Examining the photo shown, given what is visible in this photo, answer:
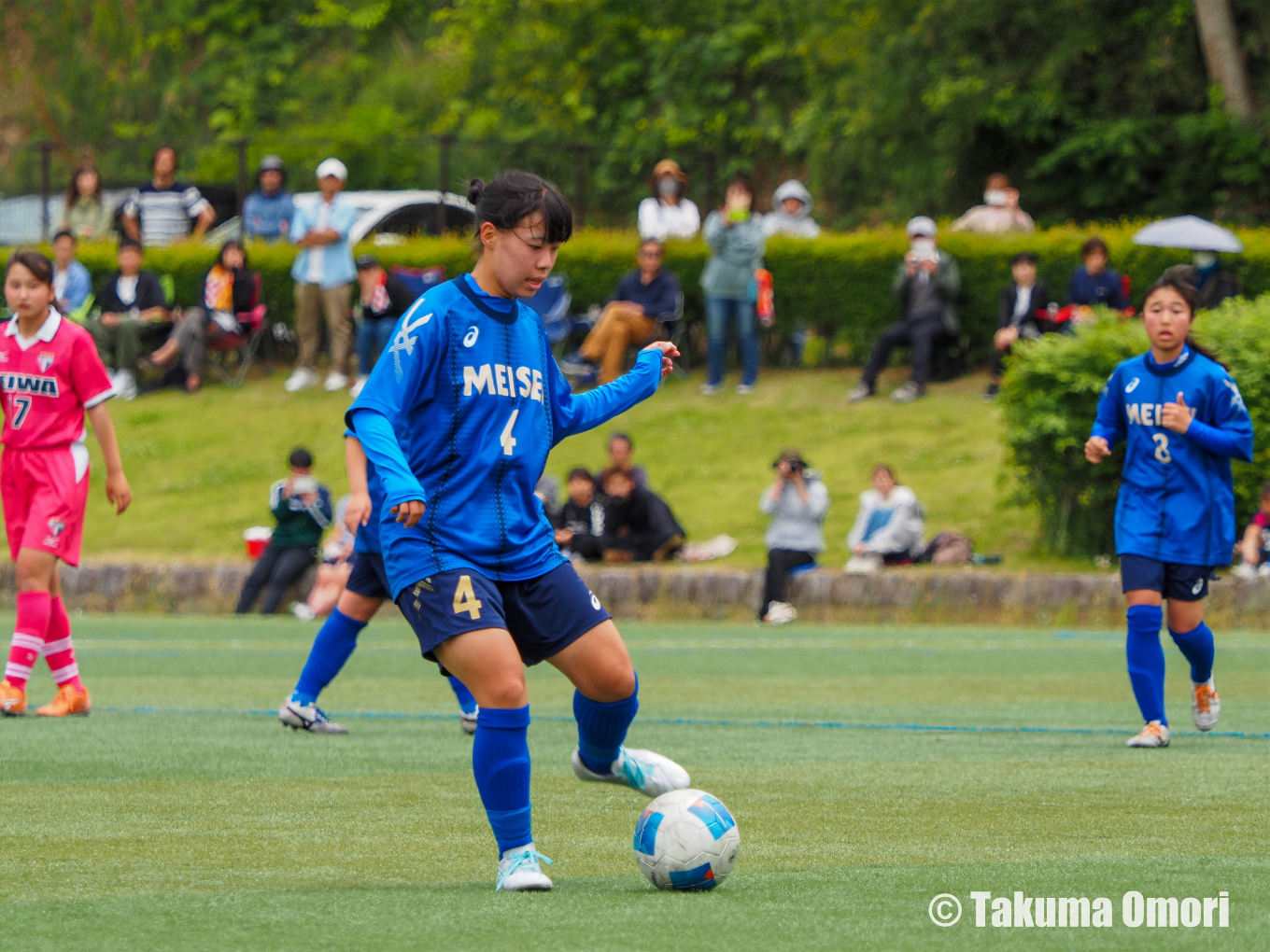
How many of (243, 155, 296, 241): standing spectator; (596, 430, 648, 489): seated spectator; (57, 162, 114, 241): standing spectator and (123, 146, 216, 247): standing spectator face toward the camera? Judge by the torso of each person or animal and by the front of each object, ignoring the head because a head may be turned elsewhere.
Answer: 4

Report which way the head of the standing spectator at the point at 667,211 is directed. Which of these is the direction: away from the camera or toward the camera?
toward the camera

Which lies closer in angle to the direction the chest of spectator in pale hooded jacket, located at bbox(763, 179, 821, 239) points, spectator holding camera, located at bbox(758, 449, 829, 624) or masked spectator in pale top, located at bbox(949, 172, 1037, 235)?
the spectator holding camera

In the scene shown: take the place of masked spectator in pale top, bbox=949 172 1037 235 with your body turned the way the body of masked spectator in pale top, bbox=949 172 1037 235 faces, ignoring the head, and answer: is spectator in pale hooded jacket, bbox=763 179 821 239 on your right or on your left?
on your right

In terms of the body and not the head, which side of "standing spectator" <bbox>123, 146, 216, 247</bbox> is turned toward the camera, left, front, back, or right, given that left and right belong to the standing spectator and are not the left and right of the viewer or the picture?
front

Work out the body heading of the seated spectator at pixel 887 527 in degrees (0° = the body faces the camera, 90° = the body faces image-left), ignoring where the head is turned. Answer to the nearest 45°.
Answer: approximately 45°

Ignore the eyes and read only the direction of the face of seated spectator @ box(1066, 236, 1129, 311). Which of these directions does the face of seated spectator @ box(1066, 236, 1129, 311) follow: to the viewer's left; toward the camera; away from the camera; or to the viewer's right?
toward the camera

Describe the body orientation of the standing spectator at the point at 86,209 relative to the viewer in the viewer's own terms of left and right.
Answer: facing the viewer

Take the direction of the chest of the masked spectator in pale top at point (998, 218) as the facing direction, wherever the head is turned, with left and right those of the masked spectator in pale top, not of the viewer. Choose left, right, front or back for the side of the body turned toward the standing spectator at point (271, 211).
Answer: right

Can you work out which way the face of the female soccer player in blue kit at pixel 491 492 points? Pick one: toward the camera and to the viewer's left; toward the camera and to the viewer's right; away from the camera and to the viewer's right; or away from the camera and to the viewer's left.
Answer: toward the camera and to the viewer's right

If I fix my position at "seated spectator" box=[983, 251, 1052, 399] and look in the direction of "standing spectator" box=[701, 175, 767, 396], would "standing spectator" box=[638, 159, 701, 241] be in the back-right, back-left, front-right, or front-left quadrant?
front-right

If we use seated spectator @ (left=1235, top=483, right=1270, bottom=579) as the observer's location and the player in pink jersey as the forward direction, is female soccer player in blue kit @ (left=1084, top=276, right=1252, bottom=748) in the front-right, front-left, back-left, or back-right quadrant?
front-left

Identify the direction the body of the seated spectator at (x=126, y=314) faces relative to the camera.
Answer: toward the camera
